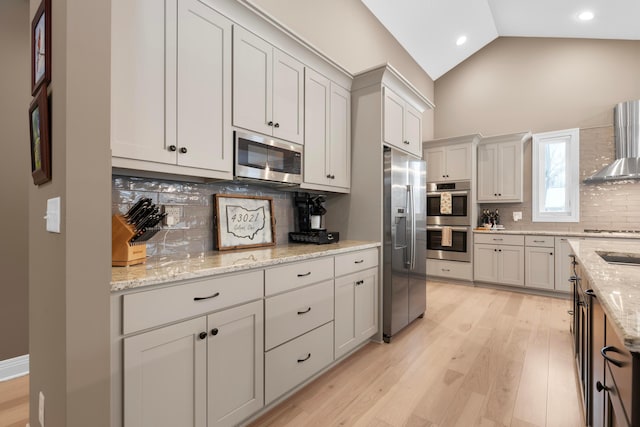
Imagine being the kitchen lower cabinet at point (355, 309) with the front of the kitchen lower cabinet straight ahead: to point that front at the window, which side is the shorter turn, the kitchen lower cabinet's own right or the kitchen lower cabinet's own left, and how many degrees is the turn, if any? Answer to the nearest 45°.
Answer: approximately 90° to the kitchen lower cabinet's own left

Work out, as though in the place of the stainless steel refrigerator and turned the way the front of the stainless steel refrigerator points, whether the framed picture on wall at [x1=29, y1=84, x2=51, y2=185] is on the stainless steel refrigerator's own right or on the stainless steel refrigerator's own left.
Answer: on the stainless steel refrigerator's own right

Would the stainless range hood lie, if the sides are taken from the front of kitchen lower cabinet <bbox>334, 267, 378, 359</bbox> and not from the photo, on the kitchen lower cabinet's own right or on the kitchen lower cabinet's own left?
on the kitchen lower cabinet's own left

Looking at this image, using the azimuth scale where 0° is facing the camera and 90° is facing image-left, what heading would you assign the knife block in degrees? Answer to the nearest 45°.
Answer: approximately 315°

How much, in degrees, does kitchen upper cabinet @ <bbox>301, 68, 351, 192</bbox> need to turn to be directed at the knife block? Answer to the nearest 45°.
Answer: approximately 90° to its right

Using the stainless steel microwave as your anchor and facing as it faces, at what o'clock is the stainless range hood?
The stainless range hood is roughly at 10 o'clock from the stainless steel microwave.

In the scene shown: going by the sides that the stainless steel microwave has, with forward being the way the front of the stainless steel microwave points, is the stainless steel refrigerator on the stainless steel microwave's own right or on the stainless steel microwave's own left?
on the stainless steel microwave's own left
